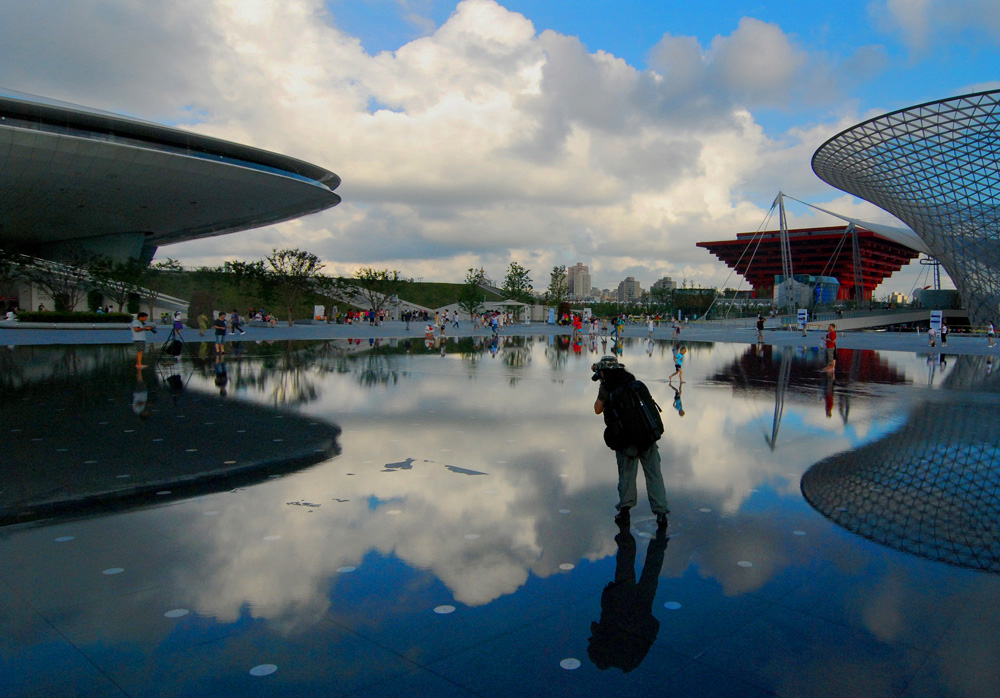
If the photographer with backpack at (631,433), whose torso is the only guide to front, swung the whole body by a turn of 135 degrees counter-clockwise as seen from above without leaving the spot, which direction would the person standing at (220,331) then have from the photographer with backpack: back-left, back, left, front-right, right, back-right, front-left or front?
back-right

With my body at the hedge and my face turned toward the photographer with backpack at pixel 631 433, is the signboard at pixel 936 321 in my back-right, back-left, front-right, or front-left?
front-left

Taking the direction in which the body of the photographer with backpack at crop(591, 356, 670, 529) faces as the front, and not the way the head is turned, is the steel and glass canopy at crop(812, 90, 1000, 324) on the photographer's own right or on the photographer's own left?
on the photographer's own right

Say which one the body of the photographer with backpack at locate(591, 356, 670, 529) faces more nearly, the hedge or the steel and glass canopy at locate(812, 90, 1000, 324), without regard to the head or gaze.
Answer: the hedge

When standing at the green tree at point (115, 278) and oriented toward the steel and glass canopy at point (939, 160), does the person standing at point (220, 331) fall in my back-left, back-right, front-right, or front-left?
front-right

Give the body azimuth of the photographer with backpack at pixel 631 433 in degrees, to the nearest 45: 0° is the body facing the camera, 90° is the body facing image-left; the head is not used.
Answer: approximately 135°

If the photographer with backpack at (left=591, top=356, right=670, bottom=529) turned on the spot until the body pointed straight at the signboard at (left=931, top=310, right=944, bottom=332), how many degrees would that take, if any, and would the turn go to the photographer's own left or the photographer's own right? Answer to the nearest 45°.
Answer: approximately 90° to the photographer's own right

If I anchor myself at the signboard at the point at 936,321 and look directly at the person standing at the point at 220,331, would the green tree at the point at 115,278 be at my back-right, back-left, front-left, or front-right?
front-right

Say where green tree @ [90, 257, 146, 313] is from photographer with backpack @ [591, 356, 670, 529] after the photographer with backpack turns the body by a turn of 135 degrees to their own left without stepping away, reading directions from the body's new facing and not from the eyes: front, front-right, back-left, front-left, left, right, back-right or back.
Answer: back-right

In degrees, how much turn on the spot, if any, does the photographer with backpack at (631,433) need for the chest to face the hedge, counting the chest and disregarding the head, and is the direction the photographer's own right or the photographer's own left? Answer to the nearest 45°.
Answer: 0° — they already face it
